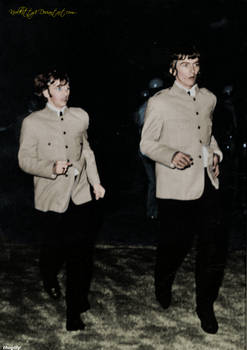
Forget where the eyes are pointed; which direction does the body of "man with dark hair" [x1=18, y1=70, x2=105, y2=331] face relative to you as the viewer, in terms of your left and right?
facing the viewer and to the right of the viewer

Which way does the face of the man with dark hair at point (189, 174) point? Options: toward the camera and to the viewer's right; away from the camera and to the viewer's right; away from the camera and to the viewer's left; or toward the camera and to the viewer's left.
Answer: toward the camera and to the viewer's right

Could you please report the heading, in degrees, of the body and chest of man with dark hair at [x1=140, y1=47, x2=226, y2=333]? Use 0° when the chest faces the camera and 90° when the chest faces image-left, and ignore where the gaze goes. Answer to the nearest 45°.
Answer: approximately 315°

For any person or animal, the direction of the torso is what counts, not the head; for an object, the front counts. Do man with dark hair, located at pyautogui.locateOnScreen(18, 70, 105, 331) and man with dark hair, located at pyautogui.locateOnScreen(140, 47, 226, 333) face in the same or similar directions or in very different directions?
same or similar directions

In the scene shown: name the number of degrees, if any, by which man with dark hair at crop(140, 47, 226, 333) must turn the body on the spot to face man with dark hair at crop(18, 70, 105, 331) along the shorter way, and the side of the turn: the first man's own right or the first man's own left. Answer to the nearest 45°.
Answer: approximately 135° to the first man's own right

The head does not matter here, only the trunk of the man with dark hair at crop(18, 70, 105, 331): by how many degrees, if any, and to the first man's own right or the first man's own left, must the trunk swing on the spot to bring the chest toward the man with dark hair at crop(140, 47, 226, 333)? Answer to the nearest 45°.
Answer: approximately 45° to the first man's own left

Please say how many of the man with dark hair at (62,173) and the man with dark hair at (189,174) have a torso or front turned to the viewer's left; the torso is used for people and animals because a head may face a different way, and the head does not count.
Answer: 0

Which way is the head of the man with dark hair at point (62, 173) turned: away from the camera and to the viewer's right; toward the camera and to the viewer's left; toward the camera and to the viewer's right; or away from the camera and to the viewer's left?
toward the camera and to the viewer's right
